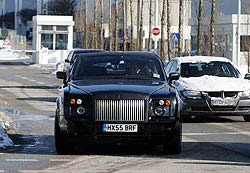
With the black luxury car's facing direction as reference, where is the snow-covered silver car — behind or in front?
behind

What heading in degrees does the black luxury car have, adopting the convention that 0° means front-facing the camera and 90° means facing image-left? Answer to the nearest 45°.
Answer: approximately 0°
